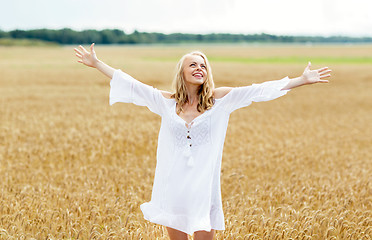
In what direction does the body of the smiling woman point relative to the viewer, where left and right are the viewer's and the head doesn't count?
facing the viewer
